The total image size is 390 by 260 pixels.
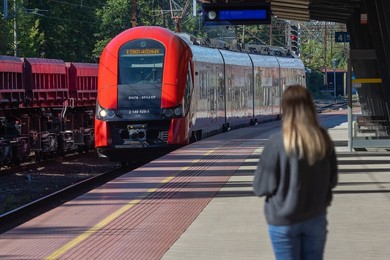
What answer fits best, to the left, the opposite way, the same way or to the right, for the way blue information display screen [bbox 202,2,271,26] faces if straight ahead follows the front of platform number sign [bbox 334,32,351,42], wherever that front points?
the same way

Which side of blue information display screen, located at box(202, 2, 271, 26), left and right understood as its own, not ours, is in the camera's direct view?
front

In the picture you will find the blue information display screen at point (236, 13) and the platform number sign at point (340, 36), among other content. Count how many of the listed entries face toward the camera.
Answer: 2

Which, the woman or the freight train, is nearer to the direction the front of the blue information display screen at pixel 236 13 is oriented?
the woman

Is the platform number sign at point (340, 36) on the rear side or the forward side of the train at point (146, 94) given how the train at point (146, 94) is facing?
on the rear side

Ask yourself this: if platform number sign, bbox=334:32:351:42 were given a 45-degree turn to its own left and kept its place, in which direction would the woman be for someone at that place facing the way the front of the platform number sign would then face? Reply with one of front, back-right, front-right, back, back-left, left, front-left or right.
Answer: front-right

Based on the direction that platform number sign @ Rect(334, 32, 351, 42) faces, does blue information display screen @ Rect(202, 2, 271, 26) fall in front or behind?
in front

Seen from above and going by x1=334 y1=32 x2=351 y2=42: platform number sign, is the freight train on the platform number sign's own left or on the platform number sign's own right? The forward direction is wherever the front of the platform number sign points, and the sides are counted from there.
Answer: on the platform number sign's own right

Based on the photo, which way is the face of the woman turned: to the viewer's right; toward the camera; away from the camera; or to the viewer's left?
away from the camera

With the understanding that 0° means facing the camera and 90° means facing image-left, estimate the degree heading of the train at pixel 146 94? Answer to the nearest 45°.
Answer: approximately 45°

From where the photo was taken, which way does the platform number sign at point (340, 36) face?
toward the camera

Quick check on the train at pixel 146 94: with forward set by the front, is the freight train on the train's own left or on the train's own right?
on the train's own right

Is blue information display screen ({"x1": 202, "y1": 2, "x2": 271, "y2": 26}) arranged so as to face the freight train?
no

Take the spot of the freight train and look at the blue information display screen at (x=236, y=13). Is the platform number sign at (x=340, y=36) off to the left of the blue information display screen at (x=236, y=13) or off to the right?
left

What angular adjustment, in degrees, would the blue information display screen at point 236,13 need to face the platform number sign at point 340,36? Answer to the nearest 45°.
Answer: approximately 135° to its left

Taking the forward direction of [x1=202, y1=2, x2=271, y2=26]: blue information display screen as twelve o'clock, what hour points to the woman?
The woman is roughly at 12 o'clock from the blue information display screen.
